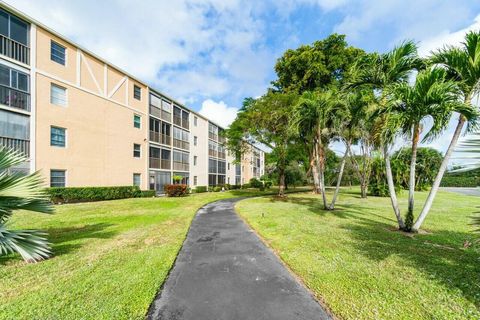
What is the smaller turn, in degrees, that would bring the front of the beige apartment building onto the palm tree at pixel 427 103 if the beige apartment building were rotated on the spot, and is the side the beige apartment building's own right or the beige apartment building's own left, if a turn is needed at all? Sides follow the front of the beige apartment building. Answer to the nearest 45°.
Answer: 0° — it already faces it

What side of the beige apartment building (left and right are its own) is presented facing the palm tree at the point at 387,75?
front

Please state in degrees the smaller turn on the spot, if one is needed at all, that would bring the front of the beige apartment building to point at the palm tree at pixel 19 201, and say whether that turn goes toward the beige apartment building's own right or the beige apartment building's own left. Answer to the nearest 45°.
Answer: approximately 45° to the beige apartment building's own right

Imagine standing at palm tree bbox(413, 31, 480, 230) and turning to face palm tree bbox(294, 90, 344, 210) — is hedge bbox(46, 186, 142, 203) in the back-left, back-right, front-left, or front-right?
front-left

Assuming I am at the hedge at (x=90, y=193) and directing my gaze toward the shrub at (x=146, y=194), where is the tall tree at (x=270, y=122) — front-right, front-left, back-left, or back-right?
front-right

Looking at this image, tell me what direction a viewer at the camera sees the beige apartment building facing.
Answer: facing the viewer and to the right of the viewer

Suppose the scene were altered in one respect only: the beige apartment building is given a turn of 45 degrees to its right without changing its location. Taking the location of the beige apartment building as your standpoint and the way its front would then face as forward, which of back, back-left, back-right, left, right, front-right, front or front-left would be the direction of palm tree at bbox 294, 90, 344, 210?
front-left

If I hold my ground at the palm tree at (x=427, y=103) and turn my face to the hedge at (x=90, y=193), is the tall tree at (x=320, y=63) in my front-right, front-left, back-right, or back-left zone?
front-right

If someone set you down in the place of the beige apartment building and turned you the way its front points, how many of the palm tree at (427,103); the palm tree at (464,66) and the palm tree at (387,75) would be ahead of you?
3

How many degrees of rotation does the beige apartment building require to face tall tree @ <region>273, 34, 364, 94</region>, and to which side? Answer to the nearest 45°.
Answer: approximately 45° to its left

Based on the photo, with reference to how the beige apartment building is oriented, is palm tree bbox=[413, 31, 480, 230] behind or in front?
in front

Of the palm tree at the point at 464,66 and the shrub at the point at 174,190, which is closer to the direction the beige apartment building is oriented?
the palm tree
